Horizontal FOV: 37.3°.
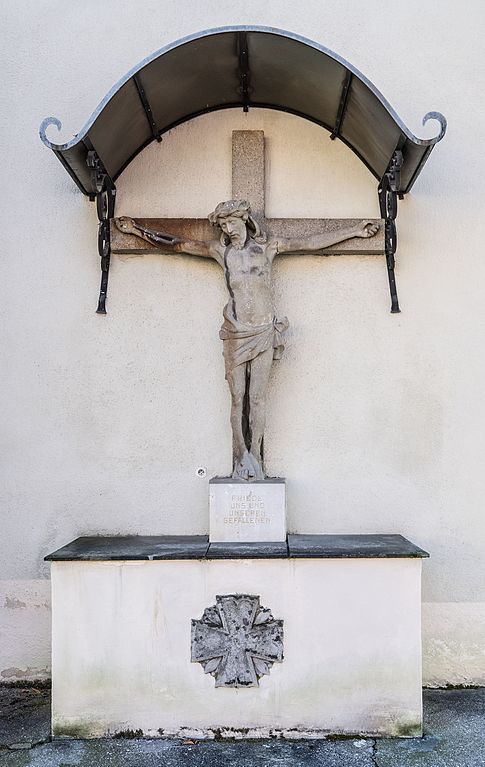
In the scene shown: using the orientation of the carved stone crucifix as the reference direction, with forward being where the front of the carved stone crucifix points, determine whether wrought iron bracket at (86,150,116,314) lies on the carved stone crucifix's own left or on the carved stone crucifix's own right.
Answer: on the carved stone crucifix's own right

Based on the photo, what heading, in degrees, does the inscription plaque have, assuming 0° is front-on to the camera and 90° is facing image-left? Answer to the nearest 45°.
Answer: approximately 0°

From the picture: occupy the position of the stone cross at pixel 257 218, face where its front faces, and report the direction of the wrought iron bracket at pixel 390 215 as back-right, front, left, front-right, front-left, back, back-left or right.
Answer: left
